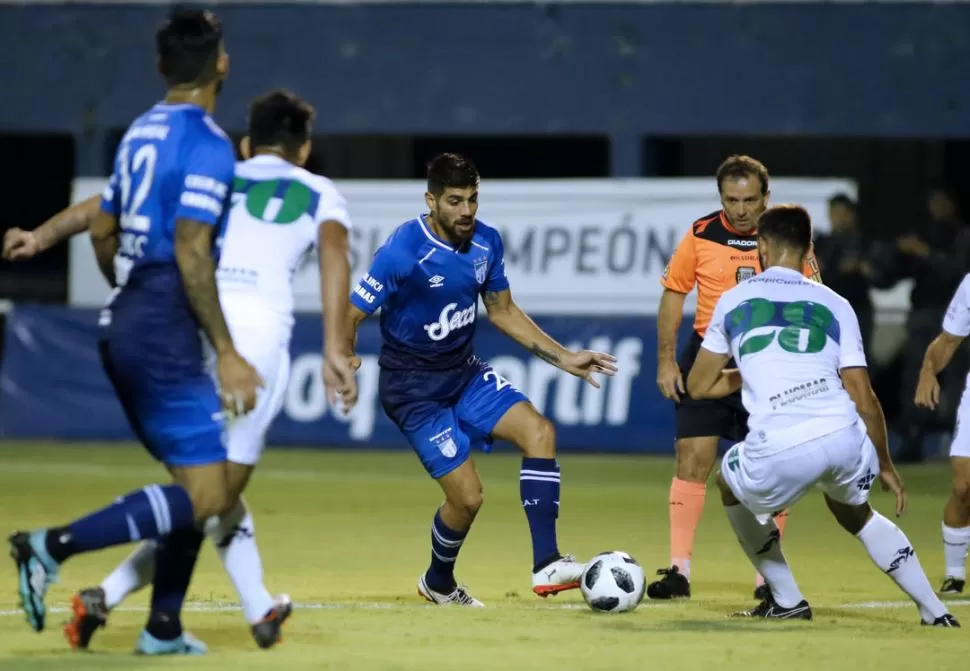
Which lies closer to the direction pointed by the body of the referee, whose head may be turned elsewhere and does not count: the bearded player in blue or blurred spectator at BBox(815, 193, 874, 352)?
the bearded player in blue

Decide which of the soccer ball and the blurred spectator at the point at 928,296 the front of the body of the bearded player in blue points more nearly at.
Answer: the soccer ball

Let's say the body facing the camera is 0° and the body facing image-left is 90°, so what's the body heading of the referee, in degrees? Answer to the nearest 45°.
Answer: approximately 0°

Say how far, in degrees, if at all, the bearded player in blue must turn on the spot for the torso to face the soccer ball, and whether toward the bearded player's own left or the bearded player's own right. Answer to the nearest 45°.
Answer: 0° — they already face it

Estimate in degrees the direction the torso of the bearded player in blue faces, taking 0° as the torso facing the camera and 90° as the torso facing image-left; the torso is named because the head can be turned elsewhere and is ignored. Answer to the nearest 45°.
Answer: approximately 315°

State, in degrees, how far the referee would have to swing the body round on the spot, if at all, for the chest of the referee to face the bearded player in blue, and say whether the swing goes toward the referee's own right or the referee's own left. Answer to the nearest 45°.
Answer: approximately 45° to the referee's own right

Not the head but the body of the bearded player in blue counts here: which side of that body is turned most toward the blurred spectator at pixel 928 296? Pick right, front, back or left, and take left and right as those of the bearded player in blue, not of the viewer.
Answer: left

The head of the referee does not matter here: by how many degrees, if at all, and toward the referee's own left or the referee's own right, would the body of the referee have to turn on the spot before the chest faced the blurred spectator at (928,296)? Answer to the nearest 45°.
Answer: approximately 180°

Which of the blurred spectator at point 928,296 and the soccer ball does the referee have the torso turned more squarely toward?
the soccer ball
